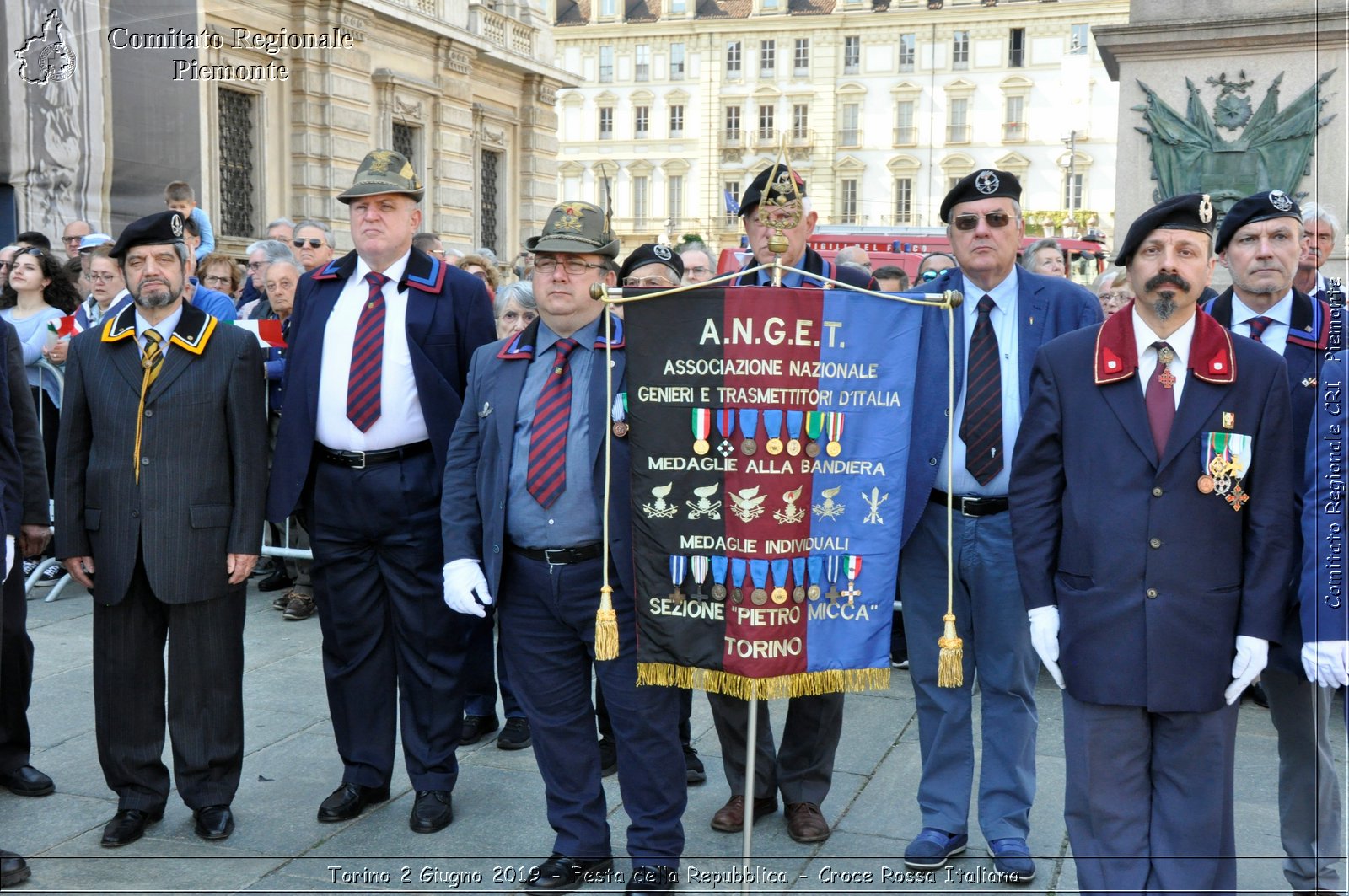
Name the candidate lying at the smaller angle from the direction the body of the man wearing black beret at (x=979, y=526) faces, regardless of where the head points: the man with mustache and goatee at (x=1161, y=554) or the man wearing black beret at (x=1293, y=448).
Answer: the man with mustache and goatee

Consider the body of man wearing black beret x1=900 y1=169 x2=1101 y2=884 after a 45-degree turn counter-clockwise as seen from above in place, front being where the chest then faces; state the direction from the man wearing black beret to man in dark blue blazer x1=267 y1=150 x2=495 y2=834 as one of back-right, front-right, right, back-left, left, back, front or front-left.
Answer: back-right

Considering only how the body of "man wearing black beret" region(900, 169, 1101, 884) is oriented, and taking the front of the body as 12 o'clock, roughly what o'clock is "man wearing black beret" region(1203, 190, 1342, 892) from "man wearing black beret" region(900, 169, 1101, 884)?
"man wearing black beret" region(1203, 190, 1342, 892) is roughly at 9 o'clock from "man wearing black beret" region(900, 169, 1101, 884).

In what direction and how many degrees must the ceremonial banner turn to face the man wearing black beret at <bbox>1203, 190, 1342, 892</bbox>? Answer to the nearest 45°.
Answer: approximately 90° to its left

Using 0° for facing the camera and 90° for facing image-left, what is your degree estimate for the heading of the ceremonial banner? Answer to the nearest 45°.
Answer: approximately 0°

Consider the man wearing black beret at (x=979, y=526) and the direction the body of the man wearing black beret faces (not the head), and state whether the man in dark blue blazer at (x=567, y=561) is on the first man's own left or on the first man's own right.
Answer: on the first man's own right

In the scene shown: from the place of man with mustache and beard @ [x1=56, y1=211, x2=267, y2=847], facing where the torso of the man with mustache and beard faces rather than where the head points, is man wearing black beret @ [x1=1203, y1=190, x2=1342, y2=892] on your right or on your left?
on your left
